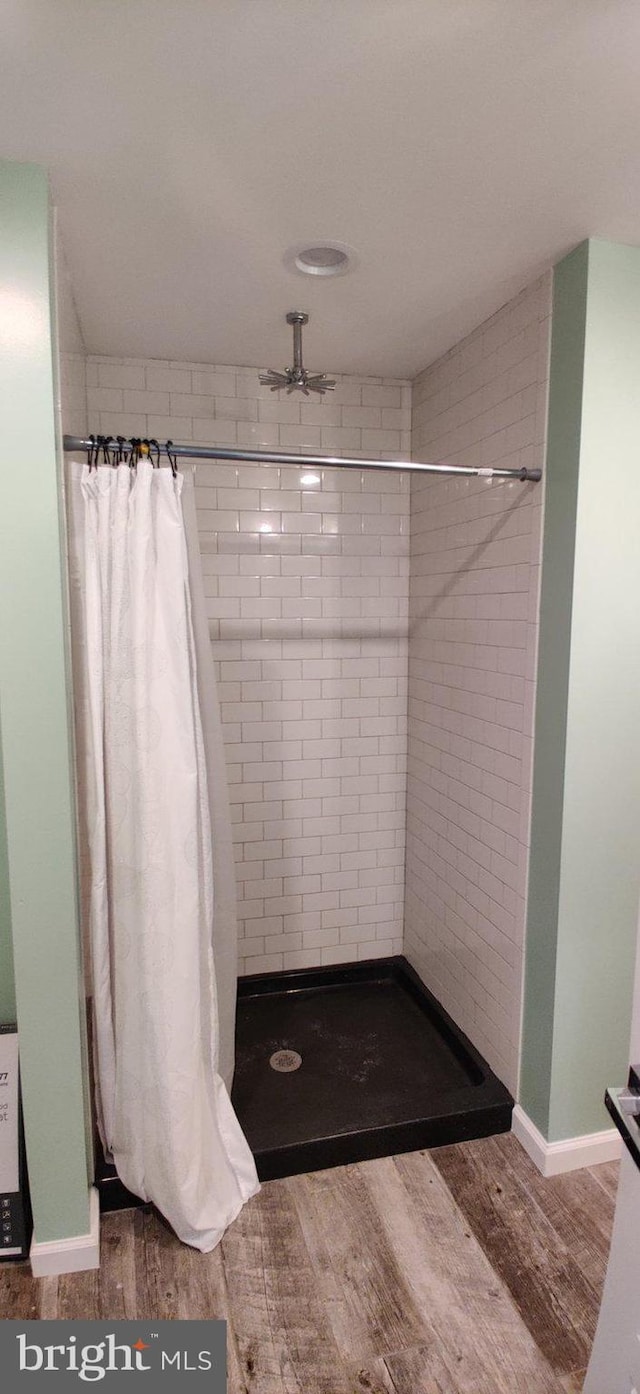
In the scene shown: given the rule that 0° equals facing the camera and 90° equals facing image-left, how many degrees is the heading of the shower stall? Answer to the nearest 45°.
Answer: approximately 0°

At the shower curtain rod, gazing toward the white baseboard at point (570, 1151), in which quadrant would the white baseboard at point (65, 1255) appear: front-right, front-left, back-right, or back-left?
back-right
